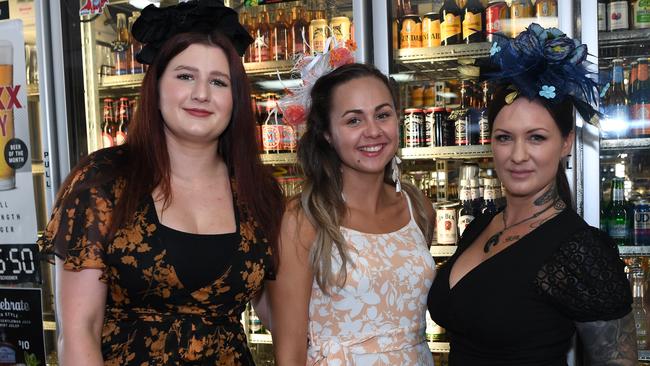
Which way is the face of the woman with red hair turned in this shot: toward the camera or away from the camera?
toward the camera

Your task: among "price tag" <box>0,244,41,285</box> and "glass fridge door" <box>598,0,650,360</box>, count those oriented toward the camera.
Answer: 2

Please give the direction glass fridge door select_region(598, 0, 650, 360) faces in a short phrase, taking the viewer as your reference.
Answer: facing the viewer

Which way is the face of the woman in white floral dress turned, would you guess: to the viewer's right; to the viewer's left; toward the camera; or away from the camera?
toward the camera

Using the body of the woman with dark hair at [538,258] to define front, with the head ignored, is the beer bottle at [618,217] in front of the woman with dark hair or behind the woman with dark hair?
behind

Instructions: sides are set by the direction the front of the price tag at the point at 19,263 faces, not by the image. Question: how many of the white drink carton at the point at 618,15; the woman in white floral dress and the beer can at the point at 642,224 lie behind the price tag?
0

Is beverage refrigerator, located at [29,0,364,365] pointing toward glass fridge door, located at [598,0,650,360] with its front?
no

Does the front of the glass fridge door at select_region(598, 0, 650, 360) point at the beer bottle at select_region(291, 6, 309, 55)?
no

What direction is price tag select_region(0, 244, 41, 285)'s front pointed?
toward the camera

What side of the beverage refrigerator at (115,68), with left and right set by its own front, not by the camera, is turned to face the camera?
front

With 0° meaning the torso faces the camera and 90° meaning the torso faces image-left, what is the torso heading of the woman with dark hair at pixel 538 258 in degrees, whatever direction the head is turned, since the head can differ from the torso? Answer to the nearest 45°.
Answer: approximately 45°

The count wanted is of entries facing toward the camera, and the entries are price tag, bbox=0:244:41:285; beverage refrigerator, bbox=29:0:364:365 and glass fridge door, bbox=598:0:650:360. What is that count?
3

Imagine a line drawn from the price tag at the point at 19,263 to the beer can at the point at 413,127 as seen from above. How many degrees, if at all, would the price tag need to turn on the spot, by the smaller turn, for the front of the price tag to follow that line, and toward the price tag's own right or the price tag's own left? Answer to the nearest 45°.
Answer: approximately 45° to the price tag's own left

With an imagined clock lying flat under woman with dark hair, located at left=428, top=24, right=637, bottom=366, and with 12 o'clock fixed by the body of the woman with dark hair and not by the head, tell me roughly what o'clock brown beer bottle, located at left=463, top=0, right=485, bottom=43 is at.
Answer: The brown beer bottle is roughly at 4 o'clock from the woman with dark hair.

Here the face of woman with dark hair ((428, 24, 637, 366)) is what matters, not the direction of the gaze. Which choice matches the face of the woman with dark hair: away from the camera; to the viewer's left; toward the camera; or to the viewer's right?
toward the camera

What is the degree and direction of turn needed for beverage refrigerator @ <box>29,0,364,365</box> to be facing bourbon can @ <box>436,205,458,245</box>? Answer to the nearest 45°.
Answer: approximately 90° to its left

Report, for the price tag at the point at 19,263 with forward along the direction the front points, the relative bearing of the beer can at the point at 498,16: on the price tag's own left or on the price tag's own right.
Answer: on the price tag's own left
